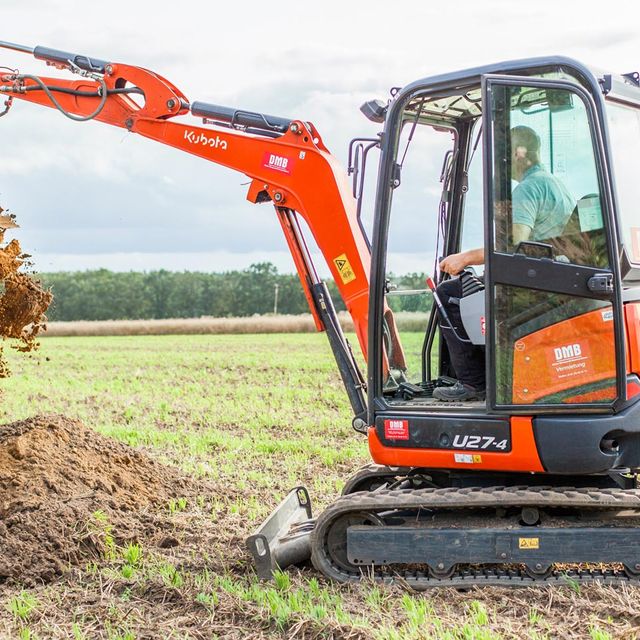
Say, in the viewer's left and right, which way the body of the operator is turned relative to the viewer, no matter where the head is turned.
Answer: facing to the left of the viewer

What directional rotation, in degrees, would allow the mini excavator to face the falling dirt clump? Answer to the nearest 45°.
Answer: approximately 45° to its right

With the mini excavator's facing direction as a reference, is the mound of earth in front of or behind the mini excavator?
in front

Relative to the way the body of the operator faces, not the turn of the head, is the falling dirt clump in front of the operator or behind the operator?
in front

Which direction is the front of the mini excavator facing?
to the viewer's left
